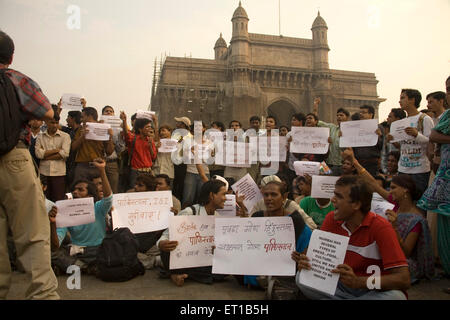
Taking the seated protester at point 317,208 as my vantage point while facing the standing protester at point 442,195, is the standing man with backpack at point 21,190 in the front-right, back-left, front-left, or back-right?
back-right

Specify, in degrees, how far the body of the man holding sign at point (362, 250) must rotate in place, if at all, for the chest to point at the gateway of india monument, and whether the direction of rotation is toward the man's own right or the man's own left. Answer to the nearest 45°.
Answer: approximately 135° to the man's own right

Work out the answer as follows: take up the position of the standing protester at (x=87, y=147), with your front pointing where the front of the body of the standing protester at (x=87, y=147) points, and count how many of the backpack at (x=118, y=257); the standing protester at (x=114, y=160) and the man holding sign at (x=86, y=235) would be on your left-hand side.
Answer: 1

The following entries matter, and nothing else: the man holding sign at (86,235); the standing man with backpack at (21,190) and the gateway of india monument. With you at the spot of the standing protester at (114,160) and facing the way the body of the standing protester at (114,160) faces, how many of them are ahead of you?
2

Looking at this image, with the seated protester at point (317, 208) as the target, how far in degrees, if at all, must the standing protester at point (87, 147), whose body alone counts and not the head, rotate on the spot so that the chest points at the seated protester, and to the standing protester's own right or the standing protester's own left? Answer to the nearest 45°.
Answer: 0° — they already face them

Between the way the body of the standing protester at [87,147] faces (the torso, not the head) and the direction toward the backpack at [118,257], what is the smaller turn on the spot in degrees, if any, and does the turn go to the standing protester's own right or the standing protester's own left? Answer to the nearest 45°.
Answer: approximately 45° to the standing protester's own right

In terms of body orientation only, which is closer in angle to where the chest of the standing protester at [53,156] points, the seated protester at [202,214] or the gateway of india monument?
the seated protester

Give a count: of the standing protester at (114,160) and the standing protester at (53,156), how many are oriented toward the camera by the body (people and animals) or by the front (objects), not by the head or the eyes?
2

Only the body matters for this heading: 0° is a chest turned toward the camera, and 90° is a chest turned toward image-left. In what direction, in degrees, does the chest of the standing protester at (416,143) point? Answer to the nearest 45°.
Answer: approximately 45°
